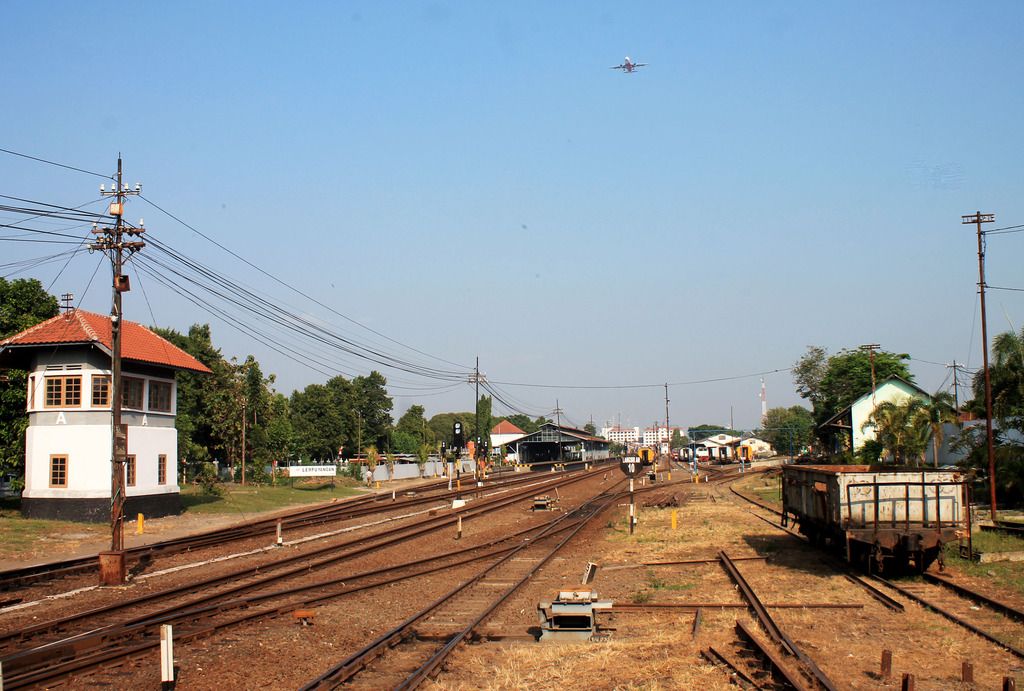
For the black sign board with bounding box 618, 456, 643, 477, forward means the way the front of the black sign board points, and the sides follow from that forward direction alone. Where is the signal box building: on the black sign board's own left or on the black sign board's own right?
on the black sign board's own right

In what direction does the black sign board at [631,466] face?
toward the camera

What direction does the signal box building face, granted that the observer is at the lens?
facing the viewer and to the right of the viewer

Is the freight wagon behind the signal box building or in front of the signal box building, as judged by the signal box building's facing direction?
in front

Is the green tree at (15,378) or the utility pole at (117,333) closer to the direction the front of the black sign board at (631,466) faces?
the utility pole

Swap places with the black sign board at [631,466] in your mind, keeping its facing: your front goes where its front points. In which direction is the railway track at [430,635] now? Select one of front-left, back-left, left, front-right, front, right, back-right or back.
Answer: front

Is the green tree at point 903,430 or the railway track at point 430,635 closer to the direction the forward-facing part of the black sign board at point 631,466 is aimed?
the railway track

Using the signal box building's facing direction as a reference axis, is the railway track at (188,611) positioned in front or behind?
in front

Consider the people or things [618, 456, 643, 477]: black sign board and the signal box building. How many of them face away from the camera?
0
